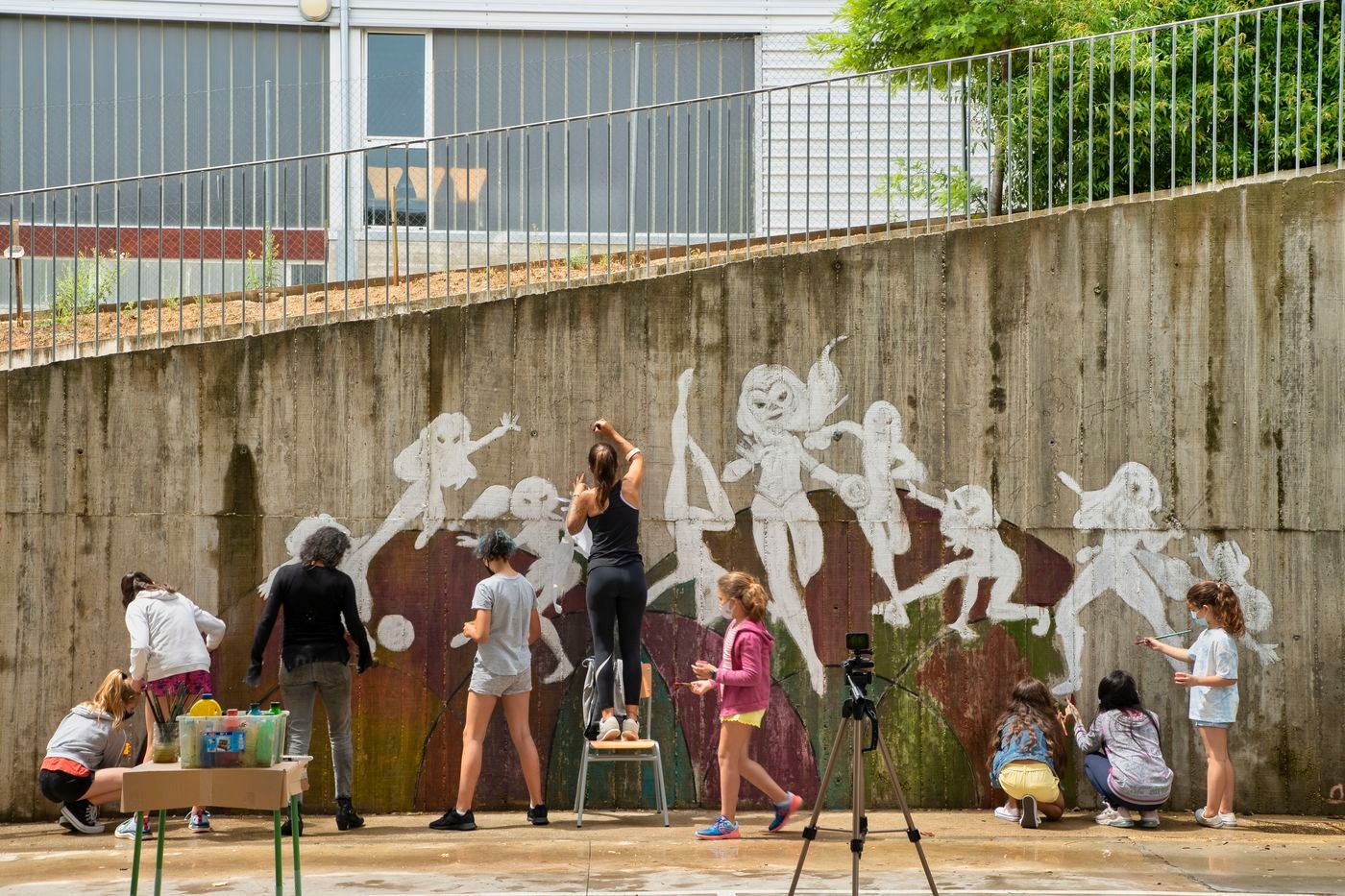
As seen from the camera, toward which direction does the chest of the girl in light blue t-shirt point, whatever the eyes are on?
to the viewer's left

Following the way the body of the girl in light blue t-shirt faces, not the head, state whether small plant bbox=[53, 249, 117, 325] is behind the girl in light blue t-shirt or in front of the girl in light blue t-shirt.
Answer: in front

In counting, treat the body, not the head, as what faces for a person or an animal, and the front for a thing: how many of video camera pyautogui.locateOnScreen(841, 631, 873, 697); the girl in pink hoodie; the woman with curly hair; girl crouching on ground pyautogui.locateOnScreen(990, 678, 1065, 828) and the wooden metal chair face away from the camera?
3

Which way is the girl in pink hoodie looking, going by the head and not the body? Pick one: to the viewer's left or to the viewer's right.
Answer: to the viewer's left

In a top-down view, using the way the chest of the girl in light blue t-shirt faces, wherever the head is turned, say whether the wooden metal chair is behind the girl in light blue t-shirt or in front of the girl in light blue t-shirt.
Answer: in front

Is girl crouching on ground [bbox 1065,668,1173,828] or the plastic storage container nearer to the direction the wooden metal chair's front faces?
the plastic storage container

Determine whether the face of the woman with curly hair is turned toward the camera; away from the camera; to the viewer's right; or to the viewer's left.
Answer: away from the camera
